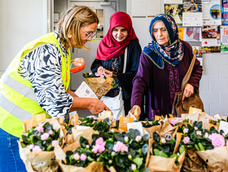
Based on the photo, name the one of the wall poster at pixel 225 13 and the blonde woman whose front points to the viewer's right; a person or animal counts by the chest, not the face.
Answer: the blonde woman

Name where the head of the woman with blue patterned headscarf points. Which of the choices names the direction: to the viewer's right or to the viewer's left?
to the viewer's left

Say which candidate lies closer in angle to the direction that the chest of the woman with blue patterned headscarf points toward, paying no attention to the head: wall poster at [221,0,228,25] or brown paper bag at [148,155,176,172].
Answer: the brown paper bag

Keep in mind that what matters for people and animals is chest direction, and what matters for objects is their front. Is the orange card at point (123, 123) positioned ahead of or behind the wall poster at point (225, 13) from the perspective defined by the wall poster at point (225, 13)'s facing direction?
ahead

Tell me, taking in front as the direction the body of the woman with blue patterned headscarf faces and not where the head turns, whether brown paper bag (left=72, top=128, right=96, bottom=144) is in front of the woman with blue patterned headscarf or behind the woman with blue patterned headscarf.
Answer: in front

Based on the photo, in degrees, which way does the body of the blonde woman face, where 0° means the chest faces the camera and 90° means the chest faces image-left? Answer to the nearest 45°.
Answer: approximately 270°

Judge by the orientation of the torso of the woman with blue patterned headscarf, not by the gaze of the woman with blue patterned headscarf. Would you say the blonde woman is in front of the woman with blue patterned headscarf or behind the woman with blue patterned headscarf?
in front

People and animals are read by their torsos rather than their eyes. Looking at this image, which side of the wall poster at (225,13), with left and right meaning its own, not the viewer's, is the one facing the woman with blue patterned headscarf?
front

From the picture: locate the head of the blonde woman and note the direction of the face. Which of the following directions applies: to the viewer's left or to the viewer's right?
to the viewer's right
